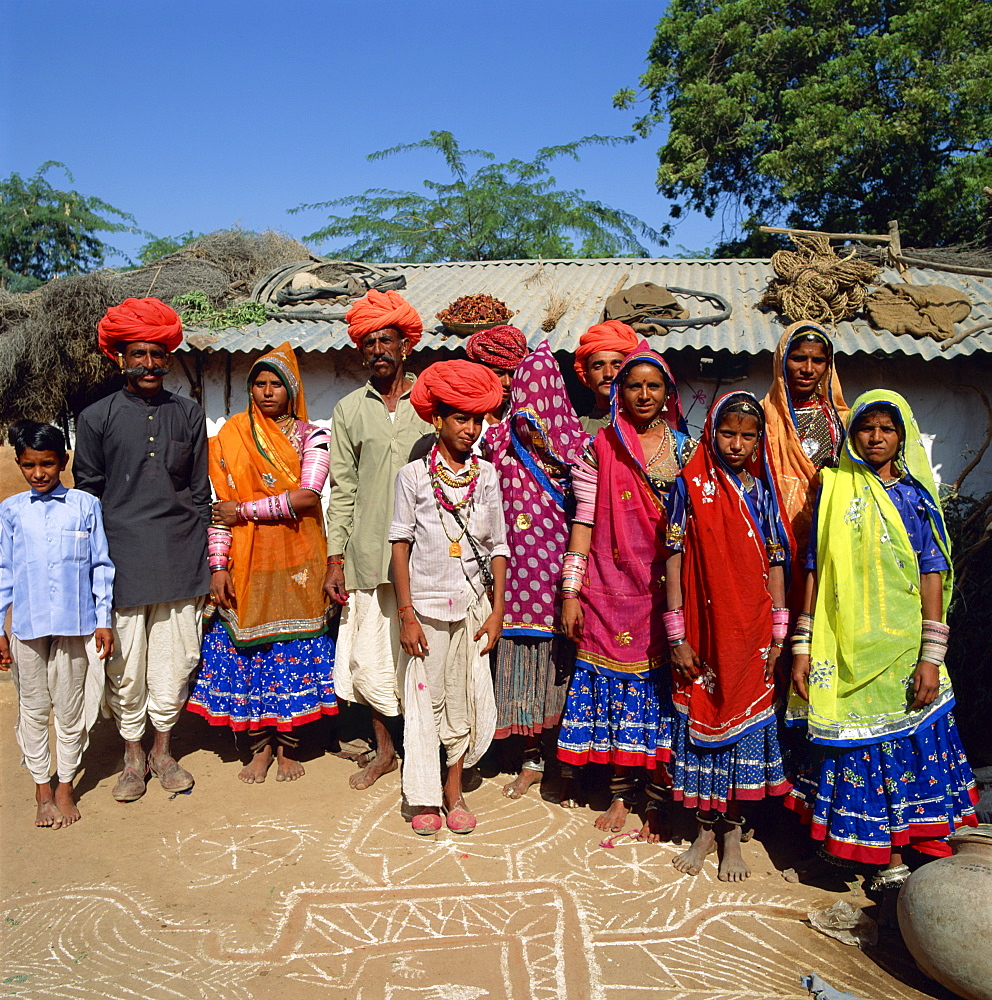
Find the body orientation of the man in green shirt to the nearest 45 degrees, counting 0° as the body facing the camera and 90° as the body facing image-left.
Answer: approximately 0°

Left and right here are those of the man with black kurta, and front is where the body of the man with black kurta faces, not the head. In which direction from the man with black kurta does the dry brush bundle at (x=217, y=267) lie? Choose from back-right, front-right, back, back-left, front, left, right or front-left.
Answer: back

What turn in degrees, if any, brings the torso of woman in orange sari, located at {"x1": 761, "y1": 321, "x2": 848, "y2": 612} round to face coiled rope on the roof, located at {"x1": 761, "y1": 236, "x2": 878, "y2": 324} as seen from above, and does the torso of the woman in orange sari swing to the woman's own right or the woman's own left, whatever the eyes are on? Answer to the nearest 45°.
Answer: approximately 180°

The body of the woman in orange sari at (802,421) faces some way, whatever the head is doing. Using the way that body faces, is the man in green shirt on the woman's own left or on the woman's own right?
on the woman's own right

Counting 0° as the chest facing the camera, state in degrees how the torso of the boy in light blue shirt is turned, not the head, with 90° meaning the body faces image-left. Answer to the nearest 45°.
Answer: approximately 0°
